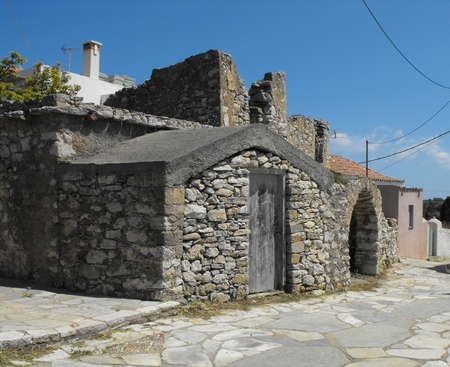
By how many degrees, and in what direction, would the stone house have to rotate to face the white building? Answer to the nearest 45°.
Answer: approximately 135° to its left

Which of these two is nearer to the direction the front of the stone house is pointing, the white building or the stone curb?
the stone curb

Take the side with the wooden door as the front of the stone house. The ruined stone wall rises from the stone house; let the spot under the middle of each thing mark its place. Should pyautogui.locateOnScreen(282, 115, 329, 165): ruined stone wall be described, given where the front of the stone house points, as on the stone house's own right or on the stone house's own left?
on the stone house's own left

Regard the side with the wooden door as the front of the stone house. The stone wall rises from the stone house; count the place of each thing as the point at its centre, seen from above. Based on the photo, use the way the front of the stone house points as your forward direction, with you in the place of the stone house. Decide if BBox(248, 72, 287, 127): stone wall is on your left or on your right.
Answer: on your left

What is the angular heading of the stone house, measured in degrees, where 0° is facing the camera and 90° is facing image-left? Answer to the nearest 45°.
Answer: approximately 315°

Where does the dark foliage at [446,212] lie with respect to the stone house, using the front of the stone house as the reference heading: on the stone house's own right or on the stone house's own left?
on the stone house's own left

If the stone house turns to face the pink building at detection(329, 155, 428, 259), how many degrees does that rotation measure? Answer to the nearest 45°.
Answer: approximately 90° to its left

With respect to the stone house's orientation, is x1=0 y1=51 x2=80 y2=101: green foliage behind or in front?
behind

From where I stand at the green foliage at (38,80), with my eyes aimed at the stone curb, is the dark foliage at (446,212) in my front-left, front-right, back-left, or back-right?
back-left
